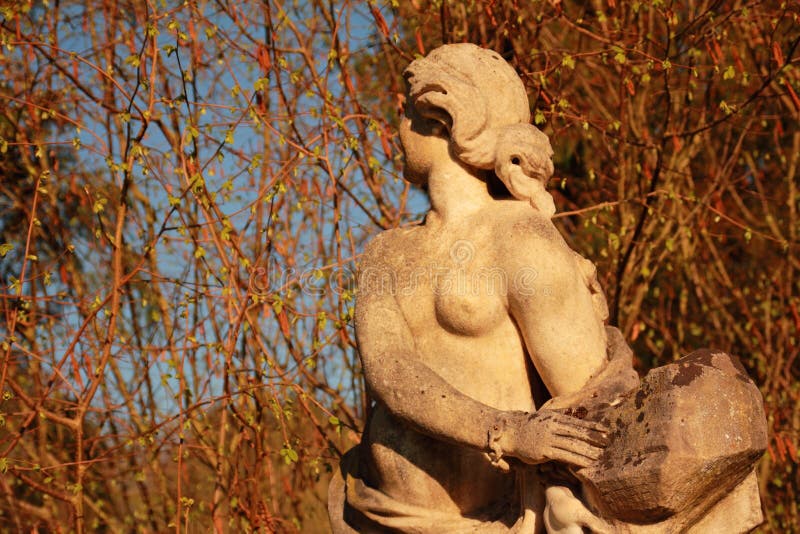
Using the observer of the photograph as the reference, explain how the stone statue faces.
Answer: facing the viewer and to the left of the viewer
